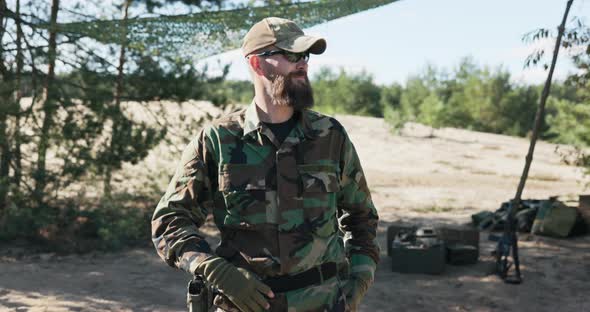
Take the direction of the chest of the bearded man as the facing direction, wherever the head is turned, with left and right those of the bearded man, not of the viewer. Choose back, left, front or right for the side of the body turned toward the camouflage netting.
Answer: back

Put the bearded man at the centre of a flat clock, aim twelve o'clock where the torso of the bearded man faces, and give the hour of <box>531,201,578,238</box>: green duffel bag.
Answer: The green duffel bag is roughly at 7 o'clock from the bearded man.

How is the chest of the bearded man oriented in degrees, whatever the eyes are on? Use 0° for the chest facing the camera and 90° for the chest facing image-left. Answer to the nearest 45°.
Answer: approximately 0°
